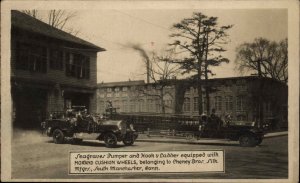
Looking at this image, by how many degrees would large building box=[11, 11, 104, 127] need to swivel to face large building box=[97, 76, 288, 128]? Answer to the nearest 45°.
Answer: approximately 45° to its left

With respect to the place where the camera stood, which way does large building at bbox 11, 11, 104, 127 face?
facing the viewer and to the right of the viewer
